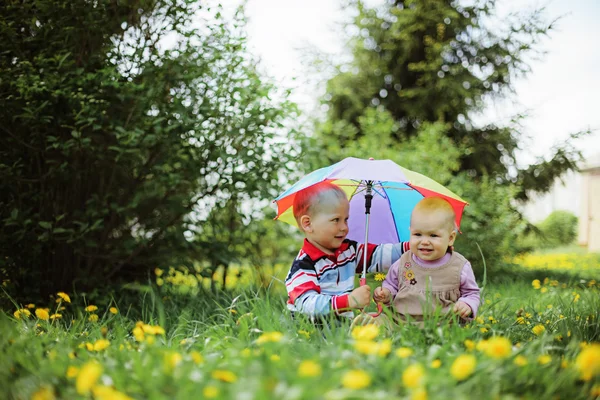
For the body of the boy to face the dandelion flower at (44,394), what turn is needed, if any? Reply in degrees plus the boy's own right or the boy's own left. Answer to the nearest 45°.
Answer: approximately 90° to the boy's own right

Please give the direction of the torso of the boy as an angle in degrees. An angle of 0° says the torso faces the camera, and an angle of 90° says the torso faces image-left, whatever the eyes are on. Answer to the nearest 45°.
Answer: approximately 315°

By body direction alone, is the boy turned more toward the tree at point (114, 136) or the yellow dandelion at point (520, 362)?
the yellow dandelion

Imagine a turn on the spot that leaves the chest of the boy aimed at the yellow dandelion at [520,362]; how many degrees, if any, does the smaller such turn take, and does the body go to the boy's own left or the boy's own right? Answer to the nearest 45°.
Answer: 0° — they already face it

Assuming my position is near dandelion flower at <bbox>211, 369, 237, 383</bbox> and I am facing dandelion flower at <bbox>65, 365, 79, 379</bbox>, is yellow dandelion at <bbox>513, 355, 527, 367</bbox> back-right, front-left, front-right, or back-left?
back-right

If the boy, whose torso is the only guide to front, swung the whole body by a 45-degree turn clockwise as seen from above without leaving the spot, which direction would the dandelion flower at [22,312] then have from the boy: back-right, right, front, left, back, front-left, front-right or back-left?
right

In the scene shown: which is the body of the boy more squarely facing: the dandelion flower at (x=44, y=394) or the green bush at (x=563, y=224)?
the dandelion flower

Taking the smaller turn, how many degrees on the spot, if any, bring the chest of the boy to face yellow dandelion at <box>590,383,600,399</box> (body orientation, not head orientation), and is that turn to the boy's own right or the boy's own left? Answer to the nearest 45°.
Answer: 0° — they already face it

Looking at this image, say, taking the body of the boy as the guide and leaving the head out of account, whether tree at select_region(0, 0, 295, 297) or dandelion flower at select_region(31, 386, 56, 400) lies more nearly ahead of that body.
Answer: the dandelion flower

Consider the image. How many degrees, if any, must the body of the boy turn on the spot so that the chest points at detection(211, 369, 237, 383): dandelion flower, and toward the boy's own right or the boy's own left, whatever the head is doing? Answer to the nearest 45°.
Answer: approximately 45° to the boy's own right

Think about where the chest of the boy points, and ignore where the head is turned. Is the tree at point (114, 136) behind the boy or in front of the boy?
behind

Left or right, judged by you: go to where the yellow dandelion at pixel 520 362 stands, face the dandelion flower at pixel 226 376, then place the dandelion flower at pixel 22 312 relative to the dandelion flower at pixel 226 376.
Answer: right
